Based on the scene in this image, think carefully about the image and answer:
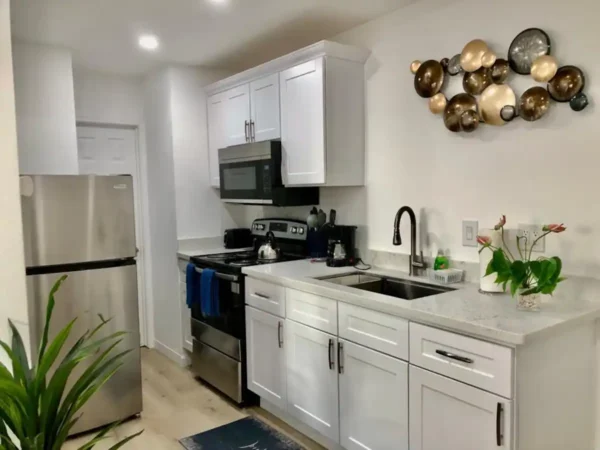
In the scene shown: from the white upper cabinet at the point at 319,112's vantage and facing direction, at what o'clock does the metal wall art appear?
The metal wall art is roughly at 9 o'clock from the white upper cabinet.

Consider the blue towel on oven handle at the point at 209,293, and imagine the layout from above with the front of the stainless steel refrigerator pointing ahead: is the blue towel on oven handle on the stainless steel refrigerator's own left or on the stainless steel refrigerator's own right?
on the stainless steel refrigerator's own left

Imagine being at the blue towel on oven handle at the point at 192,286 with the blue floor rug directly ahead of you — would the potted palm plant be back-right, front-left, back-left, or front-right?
front-right

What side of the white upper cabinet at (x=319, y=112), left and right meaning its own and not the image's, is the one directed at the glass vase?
left

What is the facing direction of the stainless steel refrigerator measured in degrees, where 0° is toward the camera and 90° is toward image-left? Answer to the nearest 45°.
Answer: approximately 315°

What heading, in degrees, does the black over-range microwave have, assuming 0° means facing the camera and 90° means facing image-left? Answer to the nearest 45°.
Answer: approximately 45°

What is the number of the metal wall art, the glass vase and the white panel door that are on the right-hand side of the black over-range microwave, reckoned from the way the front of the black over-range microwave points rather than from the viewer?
1

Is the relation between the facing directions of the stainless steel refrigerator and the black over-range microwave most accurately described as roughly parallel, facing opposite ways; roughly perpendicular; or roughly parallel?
roughly perpendicular

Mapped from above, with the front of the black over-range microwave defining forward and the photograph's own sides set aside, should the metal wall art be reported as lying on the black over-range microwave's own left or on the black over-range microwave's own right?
on the black over-range microwave's own left

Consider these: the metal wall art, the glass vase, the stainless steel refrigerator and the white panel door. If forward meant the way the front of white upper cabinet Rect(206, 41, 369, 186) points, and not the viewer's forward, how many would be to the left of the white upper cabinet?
2

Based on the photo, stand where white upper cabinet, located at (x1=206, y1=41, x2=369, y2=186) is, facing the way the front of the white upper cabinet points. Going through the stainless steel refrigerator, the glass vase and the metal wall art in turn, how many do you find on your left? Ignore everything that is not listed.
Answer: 2

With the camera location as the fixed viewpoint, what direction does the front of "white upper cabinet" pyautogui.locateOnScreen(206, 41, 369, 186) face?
facing the viewer and to the left of the viewer
